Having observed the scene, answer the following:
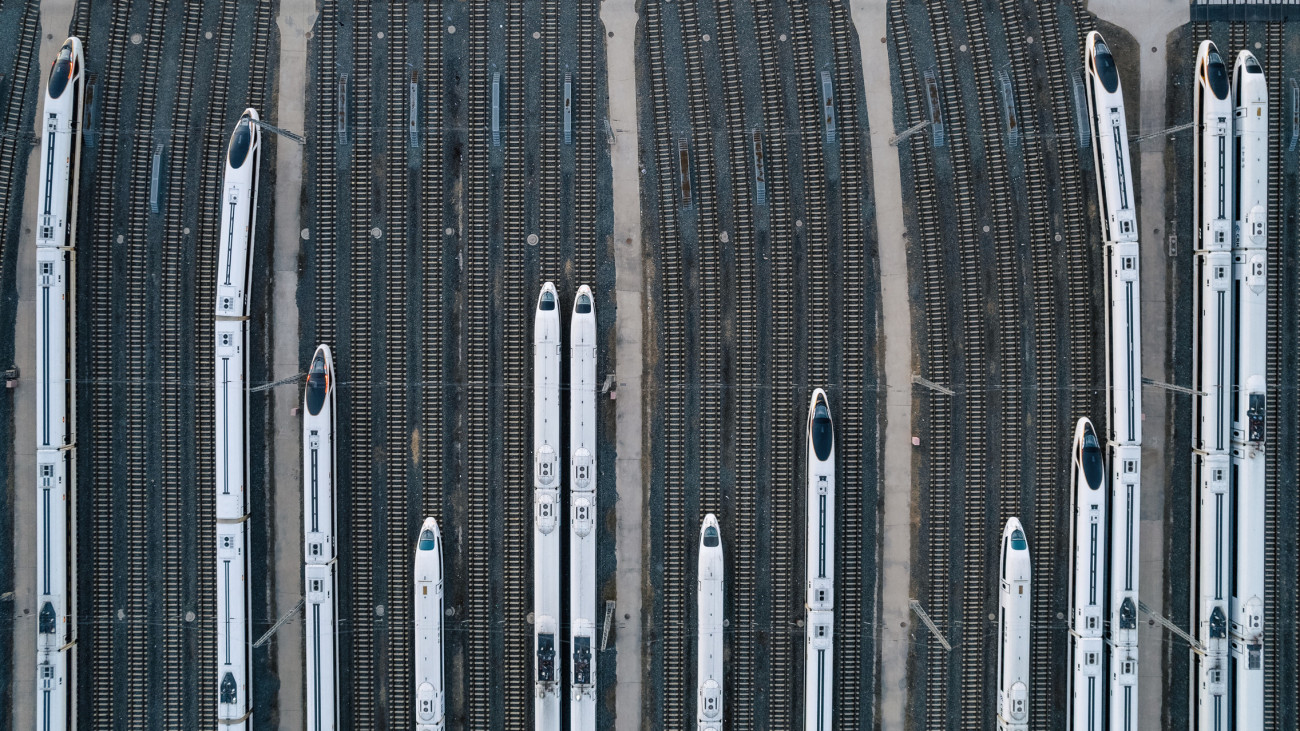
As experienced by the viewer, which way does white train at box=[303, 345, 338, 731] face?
facing away from the viewer

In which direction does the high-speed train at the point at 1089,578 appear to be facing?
away from the camera

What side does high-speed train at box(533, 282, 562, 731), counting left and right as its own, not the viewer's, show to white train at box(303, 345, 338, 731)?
left

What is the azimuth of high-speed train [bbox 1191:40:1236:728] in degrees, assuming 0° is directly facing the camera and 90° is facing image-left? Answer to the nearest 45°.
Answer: approximately 180°

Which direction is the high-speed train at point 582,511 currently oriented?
away from the camera

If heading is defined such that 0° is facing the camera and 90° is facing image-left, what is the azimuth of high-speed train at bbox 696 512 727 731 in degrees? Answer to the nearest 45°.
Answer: approximately 180°

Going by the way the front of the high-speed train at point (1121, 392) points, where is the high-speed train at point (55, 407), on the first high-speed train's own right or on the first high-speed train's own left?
on the first high-speed train's own left

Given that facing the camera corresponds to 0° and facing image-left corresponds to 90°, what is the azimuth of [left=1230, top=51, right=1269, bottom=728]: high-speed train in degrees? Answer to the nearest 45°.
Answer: approximately 180°

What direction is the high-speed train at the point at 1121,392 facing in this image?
away from the camera

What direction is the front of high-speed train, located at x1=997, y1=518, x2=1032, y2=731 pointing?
away from the camera

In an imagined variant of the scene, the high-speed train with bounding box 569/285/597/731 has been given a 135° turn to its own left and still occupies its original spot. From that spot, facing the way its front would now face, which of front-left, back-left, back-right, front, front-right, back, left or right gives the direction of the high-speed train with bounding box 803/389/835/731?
back-left
